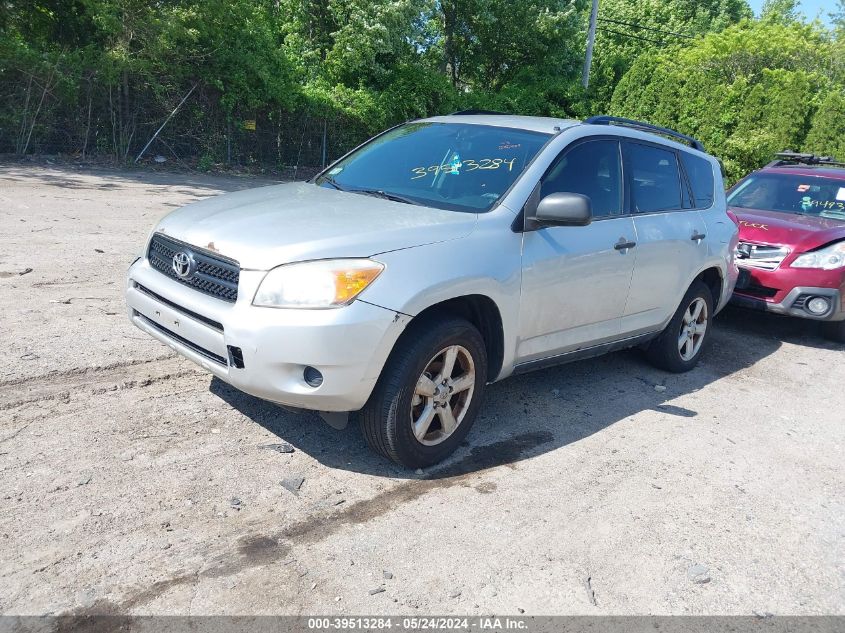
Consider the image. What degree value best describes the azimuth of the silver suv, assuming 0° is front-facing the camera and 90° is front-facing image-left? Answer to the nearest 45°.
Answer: approximately 45°

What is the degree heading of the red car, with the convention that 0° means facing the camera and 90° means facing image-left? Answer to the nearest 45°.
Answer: approximately 45°

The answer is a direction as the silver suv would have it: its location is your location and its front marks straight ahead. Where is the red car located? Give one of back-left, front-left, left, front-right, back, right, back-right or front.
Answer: back

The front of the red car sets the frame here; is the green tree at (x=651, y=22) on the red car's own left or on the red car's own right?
on the red car's own right

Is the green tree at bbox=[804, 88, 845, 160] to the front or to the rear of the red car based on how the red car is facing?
to the rear

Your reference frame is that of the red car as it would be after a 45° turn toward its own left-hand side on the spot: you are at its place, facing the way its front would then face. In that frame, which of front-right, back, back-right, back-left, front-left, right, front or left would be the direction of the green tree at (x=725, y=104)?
back

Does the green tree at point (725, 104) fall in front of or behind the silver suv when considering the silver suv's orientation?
behind

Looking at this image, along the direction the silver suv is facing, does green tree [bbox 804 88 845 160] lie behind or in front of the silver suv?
behind

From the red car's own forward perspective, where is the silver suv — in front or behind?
in front
